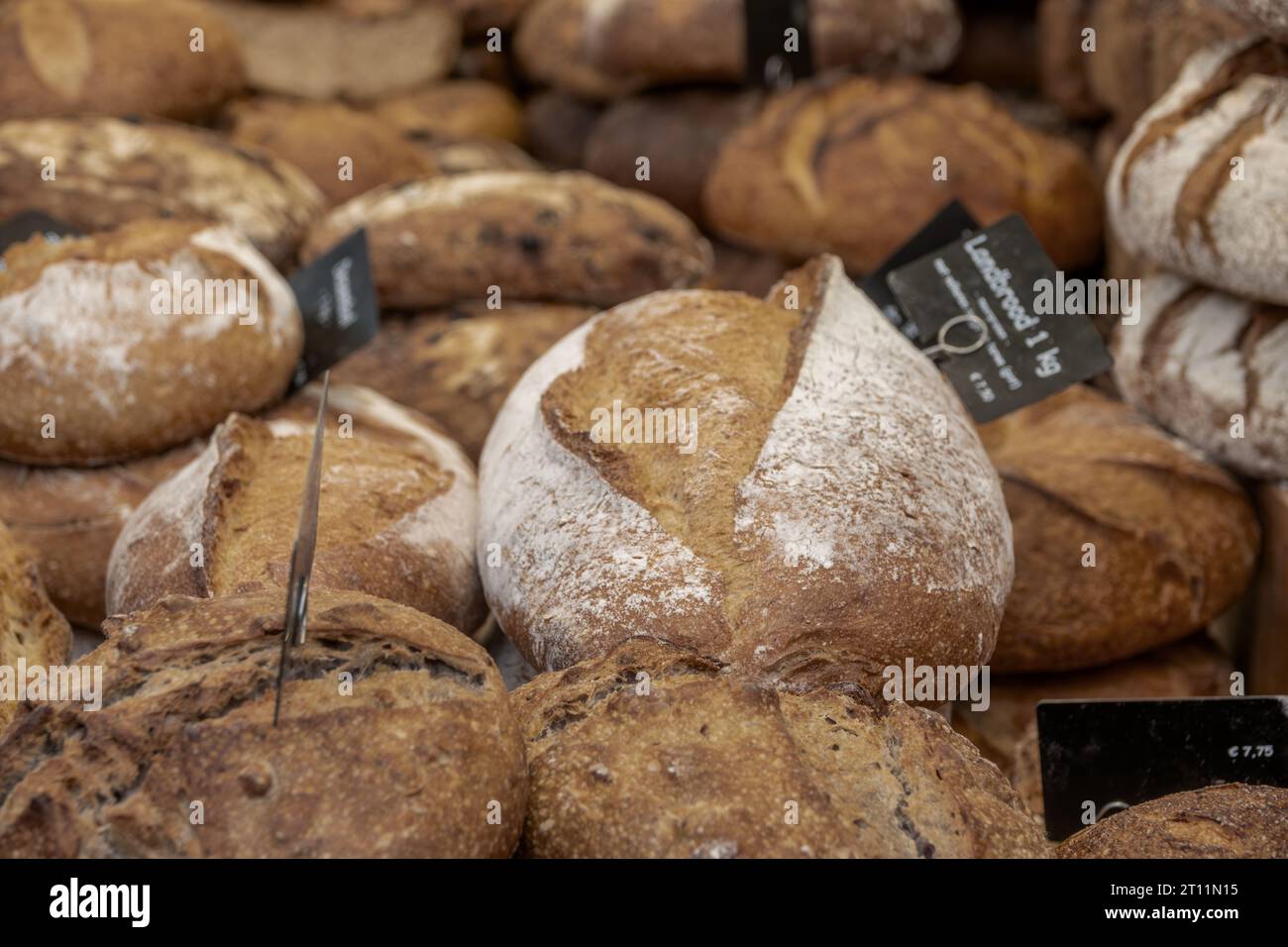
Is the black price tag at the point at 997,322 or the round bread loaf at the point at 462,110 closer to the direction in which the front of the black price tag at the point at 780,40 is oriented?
the black price tag

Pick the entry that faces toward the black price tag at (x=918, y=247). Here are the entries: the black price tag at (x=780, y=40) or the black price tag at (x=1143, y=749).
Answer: the black price tag at (x=780, y=40)

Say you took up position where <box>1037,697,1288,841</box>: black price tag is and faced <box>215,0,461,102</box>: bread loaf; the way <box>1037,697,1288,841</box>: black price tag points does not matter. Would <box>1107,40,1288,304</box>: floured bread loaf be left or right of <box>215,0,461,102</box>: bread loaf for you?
right

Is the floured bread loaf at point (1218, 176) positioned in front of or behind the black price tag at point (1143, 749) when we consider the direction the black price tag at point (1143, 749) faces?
behind

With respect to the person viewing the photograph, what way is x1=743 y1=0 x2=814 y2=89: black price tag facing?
facing the viewer

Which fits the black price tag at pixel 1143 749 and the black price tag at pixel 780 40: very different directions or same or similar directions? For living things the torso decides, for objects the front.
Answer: same or similar directions

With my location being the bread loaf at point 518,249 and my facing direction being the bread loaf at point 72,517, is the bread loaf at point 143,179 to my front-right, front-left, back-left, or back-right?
front-right

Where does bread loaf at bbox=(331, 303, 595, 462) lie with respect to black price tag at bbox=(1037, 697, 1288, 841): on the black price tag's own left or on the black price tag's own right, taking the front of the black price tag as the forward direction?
on the black price tag's own right

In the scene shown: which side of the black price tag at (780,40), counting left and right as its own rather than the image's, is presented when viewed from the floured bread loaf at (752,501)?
front

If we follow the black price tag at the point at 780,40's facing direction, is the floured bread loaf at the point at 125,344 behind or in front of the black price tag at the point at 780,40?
in front

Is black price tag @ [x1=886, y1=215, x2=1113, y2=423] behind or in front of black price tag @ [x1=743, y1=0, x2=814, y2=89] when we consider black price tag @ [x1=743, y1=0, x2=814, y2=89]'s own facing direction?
in front

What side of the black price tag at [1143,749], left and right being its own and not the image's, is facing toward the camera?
front

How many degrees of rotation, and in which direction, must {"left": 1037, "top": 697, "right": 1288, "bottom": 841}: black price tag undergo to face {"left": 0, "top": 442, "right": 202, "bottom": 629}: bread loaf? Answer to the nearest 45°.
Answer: approximately 90° to its right

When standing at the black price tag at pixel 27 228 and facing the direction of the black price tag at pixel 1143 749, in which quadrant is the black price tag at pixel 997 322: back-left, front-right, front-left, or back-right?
front-left

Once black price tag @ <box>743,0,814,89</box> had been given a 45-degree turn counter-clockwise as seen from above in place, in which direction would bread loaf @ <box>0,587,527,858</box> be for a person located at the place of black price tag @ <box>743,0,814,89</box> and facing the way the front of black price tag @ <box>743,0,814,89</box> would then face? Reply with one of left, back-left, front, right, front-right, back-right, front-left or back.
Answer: front-right
